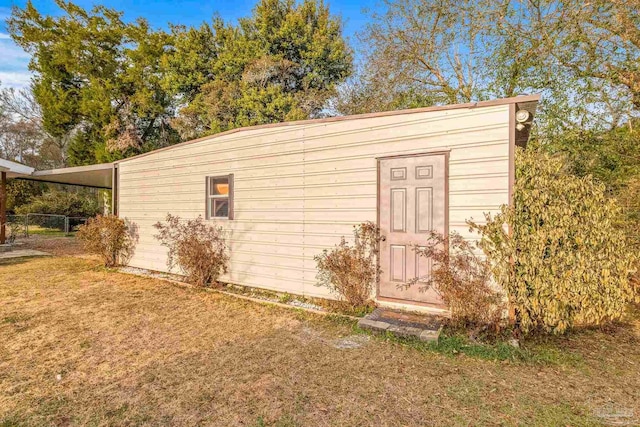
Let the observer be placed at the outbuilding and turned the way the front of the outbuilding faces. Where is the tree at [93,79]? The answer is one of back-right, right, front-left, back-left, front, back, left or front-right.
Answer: right

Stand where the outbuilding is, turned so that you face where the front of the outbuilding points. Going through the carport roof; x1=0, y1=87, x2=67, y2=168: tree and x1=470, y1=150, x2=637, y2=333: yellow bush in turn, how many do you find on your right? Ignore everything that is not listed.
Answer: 2

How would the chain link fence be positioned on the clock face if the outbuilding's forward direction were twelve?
The chain link fence is roughly at 3 o'clock from the outbuilding.

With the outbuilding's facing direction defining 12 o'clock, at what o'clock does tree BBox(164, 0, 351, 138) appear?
The tree is roughly at 4 o'clock from the outbuilding.

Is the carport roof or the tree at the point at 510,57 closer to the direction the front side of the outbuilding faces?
the carport roof

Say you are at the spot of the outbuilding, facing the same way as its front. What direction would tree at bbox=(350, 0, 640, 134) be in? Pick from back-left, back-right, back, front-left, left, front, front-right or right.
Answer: back

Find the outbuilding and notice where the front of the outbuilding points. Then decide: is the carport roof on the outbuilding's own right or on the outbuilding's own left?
on the outbuilding's own right

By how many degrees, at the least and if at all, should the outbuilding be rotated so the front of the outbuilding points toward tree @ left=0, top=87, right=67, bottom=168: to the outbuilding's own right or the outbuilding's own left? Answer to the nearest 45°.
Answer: approximately 90° to the outbuilding's own right

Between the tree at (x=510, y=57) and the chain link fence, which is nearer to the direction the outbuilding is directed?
the chain link fence

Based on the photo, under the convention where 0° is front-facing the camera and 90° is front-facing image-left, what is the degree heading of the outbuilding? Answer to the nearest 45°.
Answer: approximately 45°

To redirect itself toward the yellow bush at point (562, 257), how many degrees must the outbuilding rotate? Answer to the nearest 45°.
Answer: approximately 90° to its left

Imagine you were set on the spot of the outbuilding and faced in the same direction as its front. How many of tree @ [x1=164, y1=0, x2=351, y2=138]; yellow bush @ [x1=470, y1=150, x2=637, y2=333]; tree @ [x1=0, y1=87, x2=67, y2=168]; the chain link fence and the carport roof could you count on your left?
1

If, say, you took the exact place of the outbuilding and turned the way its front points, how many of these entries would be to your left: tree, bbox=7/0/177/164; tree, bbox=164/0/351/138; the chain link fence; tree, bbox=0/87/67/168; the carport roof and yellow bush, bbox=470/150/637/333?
1

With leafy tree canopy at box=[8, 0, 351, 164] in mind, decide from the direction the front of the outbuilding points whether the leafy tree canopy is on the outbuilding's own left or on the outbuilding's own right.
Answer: on the outbuilding's own right
